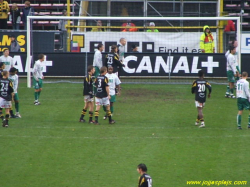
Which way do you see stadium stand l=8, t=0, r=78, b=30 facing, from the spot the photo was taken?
facing the viewer

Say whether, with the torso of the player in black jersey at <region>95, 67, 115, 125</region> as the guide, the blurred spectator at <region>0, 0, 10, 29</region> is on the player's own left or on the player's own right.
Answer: on the player's own left

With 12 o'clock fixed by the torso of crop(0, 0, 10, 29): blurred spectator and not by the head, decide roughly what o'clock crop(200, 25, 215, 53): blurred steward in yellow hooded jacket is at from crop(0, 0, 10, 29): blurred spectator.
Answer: crop(200, 25, 215, 53): blurred steward in yellow hooded jacket is roughly at 10 o'clock from crop(0, 0, 10, 29): blurred spectator.

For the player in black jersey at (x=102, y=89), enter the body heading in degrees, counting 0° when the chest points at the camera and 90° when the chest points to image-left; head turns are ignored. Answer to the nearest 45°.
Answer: approximately 225°

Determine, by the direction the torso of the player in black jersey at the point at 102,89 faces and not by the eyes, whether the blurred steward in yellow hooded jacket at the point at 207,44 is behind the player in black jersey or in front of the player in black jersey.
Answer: in front

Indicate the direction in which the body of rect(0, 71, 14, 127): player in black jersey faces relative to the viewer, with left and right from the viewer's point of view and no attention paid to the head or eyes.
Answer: facing away from the viewer and to the right of the viewer

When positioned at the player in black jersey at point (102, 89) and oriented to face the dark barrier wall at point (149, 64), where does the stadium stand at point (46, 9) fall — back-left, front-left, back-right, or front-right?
front-left

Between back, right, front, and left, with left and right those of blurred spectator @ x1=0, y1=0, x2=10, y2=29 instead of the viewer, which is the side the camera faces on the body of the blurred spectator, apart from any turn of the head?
front

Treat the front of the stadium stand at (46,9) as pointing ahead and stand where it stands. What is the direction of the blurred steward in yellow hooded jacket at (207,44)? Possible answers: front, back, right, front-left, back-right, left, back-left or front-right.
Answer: front-left

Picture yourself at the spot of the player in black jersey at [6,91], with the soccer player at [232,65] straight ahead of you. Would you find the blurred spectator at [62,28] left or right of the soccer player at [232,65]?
left

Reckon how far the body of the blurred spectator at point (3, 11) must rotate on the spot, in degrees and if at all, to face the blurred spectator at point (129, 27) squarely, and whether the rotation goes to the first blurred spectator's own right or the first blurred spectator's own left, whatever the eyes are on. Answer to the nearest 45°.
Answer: approximately 90° to the first blurred spectator's own left

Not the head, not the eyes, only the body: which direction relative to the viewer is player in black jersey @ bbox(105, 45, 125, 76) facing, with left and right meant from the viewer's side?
facing away from the viewer and to the right of the viewer
